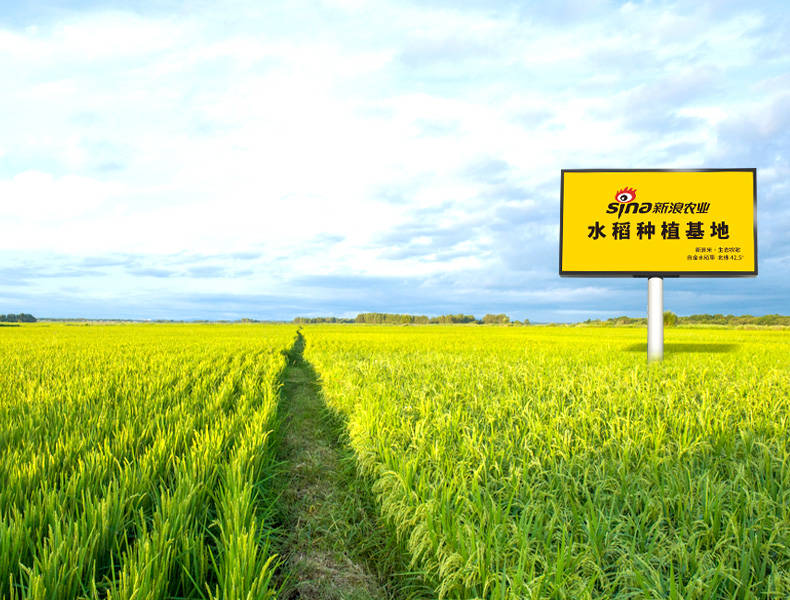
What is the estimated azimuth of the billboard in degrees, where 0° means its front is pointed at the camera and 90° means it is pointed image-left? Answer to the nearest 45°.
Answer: approximately 0°
